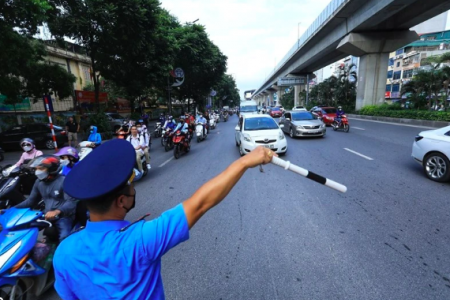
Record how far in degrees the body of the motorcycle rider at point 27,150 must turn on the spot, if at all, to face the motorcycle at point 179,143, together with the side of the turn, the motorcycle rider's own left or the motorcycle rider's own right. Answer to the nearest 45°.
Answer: approximately 180°

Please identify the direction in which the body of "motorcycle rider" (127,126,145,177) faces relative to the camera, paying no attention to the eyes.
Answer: toward the camera

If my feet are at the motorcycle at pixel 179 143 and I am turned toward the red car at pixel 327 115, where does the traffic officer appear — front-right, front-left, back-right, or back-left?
back-right

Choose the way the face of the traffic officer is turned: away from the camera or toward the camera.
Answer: away from the camera

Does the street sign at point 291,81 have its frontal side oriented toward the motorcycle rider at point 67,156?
yes

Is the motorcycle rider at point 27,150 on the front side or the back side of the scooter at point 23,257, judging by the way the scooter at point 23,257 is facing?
on the back side

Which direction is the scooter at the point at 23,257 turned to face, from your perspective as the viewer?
facing the viewer and to the left of the viewer

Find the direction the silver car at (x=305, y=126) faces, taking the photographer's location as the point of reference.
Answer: facing the viewer and to the right of the viewer

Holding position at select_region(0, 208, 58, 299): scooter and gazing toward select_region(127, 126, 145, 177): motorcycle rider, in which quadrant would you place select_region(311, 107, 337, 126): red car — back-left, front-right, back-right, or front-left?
front-right

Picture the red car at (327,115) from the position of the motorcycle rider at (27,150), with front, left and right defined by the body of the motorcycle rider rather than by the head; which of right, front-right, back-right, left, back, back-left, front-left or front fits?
back-left

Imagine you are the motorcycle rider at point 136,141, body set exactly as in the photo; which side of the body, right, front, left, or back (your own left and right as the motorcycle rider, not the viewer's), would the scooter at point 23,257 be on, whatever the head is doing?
front

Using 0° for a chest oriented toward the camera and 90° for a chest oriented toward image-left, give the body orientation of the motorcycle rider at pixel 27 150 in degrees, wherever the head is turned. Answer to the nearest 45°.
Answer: approximately 45°

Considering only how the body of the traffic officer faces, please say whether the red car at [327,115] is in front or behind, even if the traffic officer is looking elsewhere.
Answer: in front

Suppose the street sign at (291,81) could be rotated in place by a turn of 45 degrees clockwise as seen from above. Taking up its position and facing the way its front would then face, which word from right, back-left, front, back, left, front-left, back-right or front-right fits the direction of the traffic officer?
front-left
